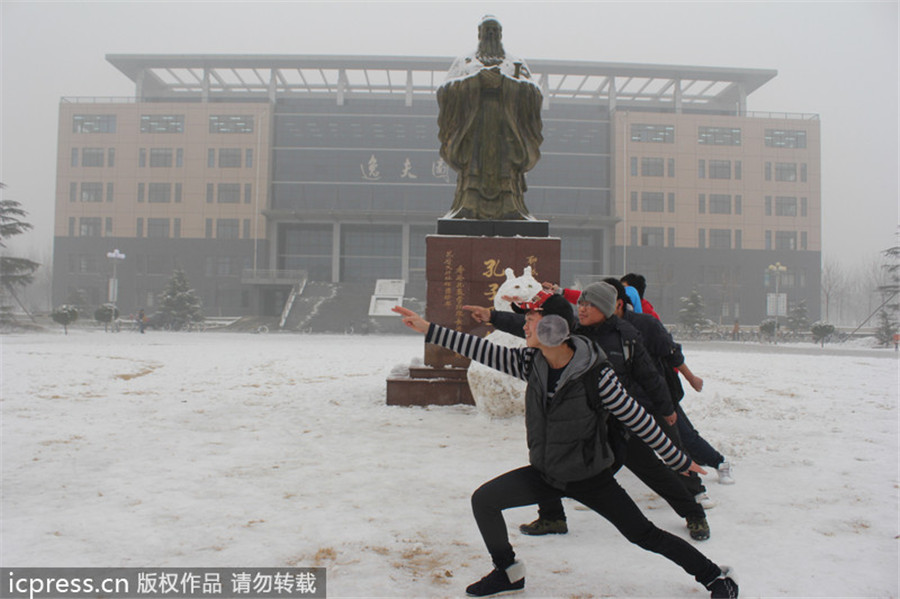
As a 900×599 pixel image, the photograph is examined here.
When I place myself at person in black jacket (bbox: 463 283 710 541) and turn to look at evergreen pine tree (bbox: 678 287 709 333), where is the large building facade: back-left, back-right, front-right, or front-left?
front-left

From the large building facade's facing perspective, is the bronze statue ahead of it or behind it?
ahead

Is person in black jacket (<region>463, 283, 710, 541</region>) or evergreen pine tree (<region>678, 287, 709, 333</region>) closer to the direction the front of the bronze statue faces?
the person in black jacket

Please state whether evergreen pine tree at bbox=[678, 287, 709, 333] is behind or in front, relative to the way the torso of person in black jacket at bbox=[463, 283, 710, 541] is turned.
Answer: behind

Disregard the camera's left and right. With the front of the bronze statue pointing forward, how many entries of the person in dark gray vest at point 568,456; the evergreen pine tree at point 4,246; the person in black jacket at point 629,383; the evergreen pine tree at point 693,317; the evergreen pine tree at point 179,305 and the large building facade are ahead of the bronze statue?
2

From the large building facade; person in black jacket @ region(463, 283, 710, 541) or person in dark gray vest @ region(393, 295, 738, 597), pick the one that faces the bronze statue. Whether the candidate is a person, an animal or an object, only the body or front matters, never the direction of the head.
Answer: the large building facade

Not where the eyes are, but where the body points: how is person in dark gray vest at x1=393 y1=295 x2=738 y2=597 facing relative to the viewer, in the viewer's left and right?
facing the viewer and to the left of the viewer

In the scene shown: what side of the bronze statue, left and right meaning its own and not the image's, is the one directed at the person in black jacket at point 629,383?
front

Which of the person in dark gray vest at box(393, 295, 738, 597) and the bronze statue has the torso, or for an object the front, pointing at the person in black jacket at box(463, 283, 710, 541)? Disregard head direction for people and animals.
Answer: the bronze statue

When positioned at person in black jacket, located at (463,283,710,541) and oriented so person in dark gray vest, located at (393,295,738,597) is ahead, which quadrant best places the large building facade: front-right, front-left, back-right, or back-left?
back-right

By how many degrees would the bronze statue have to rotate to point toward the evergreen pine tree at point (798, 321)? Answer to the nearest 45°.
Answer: approximately 135° to its left

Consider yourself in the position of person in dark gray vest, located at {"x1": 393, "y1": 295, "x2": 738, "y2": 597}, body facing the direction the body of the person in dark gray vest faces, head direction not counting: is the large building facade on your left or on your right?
on your right

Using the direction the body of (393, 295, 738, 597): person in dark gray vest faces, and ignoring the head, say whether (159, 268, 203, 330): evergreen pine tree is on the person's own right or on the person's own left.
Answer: on the person's own right

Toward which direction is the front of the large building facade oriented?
toward the camera

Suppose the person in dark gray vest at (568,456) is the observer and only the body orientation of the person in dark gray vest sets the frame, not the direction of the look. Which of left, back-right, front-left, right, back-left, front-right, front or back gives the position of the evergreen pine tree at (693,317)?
back-right
